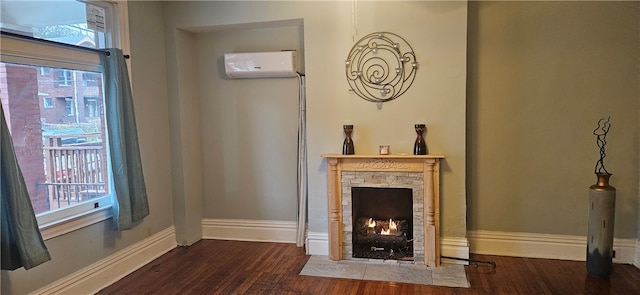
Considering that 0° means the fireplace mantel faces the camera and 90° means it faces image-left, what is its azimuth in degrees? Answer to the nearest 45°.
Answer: approximately 0°

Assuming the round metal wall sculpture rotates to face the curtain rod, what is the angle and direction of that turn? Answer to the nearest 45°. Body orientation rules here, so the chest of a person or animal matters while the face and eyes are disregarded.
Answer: approximately 45° to its right

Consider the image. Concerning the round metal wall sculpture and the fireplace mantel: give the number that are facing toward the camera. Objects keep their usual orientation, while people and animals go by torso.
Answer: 2

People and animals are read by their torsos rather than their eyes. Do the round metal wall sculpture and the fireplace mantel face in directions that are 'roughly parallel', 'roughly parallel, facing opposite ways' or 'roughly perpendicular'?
roughly parallel

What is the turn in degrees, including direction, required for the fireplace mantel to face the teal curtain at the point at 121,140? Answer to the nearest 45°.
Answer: approximately 90° to its right

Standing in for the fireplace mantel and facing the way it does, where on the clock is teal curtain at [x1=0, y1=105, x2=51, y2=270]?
The teal curtain is roughly at 2 o'clock from the fireplace mantel.

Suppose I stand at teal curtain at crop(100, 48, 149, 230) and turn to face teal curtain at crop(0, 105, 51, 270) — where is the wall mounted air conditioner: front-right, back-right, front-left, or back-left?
back-left

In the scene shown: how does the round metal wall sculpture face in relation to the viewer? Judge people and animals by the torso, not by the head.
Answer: toward the camera
